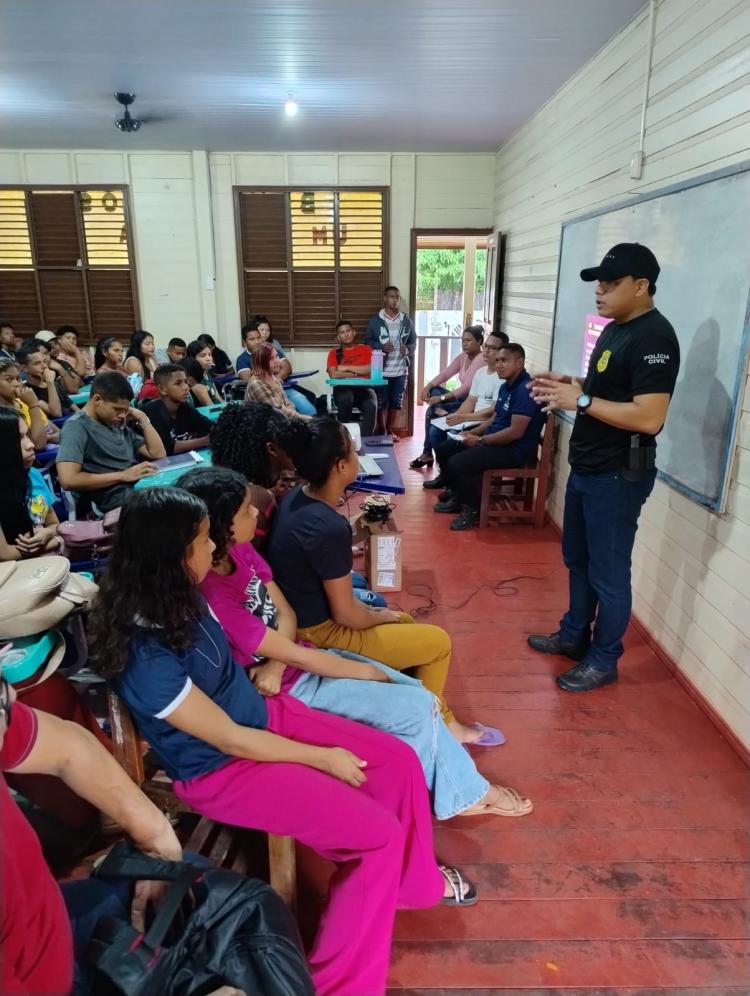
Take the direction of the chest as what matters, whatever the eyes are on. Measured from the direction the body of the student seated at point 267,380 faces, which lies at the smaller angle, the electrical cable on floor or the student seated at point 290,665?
the electrical cable on floor

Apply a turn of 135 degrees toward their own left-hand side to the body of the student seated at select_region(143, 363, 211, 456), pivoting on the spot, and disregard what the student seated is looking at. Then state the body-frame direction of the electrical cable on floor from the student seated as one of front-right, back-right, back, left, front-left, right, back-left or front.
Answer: back-right

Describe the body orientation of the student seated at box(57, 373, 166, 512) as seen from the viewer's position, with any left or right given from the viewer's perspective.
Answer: facing the viewer and to the right of the viewer

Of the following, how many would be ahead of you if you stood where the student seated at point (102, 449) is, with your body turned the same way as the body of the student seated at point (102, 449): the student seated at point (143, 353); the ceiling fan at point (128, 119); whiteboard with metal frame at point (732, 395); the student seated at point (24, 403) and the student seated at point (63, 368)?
1

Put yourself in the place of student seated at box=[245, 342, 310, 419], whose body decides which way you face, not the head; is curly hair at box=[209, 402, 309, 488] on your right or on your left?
on your right

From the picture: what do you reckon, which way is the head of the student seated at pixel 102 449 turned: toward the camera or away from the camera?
toward the camera

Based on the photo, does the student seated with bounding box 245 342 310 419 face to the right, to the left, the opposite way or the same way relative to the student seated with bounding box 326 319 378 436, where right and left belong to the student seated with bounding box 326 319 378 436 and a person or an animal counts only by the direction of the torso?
to the left

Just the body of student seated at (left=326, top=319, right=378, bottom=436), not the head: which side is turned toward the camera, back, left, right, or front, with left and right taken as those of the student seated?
front

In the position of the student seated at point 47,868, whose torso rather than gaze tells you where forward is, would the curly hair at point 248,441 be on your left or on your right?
on your left

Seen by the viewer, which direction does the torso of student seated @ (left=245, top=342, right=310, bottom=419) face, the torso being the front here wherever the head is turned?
to the viewer's right

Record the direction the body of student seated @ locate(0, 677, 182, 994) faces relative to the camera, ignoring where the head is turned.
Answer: to the viewer's right

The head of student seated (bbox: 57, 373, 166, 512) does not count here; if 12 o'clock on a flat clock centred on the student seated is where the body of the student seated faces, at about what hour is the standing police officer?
The standing police officer is roughly at 12 o'clock from the student seated.
